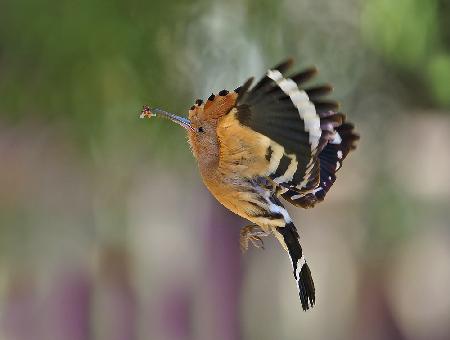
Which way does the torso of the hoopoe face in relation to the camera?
to the viewer's left
